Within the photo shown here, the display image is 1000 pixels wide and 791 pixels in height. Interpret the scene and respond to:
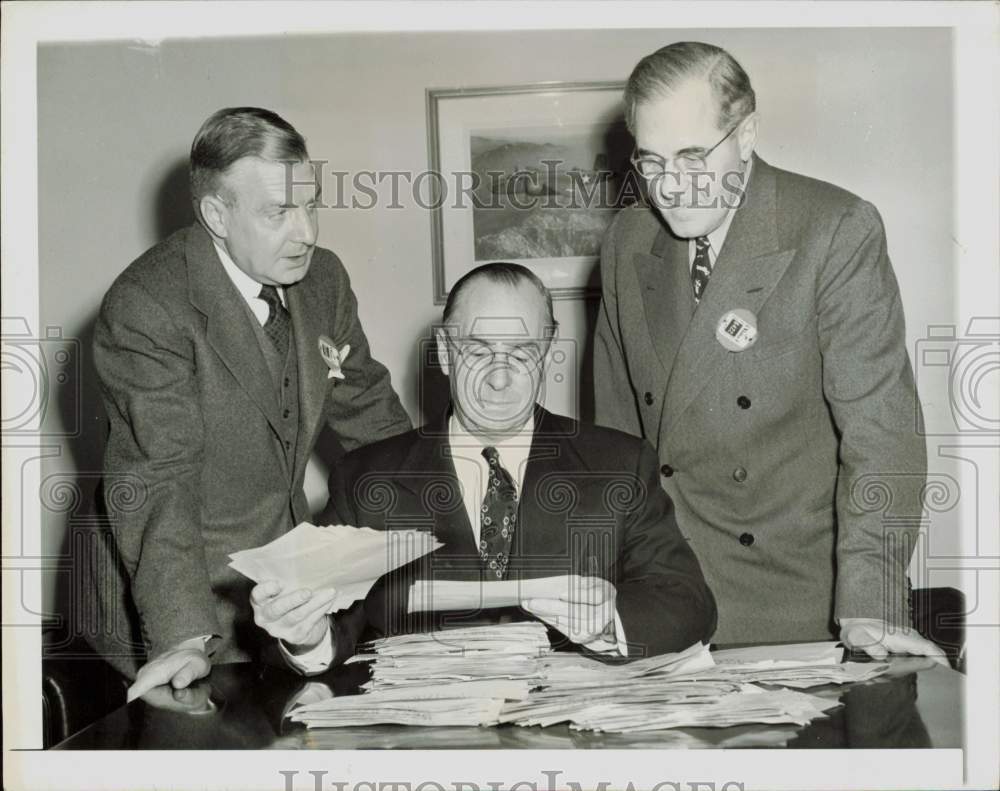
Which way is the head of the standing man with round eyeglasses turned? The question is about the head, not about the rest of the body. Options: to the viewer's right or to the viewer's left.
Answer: to the viewer's left

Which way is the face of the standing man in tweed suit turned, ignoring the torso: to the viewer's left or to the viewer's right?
to the viewer's right

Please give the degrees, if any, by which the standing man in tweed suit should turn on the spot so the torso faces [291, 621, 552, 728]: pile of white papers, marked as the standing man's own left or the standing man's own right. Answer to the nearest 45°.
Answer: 0° — they already face it

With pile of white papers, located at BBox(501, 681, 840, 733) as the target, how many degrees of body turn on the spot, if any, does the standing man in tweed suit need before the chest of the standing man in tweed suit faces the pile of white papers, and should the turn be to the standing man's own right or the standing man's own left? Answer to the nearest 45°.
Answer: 0° — they already face it

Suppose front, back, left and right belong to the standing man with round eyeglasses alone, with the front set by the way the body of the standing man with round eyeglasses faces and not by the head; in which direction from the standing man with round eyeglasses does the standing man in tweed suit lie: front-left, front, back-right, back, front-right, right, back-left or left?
front-right

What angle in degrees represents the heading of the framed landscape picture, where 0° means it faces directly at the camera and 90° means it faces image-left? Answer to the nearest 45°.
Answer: approximately 0°

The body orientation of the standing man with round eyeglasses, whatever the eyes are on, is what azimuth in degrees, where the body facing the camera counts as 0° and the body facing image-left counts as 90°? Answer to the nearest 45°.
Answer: approximately 45°
